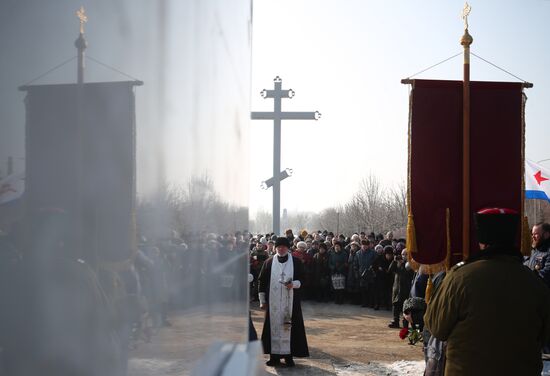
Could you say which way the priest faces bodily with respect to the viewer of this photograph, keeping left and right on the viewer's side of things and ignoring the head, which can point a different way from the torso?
facing the viewer
